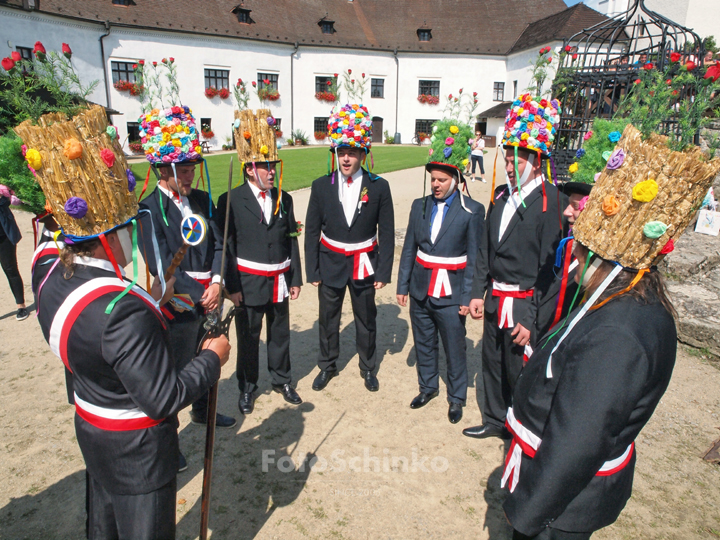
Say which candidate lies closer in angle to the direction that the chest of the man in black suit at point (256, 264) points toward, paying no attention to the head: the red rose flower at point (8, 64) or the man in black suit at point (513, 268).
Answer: the man in black suit

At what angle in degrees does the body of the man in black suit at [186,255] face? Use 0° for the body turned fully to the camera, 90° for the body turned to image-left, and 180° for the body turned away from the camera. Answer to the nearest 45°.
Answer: approximately 315°

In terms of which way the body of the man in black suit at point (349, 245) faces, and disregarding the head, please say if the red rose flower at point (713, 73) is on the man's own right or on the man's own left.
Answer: on the man's own left

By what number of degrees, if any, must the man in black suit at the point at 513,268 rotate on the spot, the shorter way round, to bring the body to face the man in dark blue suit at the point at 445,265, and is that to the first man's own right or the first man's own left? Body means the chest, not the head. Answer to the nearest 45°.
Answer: approximately 90° to the first man's own right

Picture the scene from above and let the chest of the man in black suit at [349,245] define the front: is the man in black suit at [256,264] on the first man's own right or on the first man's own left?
on the first man's own right

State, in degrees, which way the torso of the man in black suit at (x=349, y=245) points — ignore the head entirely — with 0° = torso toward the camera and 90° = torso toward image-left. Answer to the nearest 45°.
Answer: approximately 0°

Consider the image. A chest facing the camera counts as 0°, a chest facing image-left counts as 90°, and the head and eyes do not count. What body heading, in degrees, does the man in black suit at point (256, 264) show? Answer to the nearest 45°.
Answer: approximately 315°
